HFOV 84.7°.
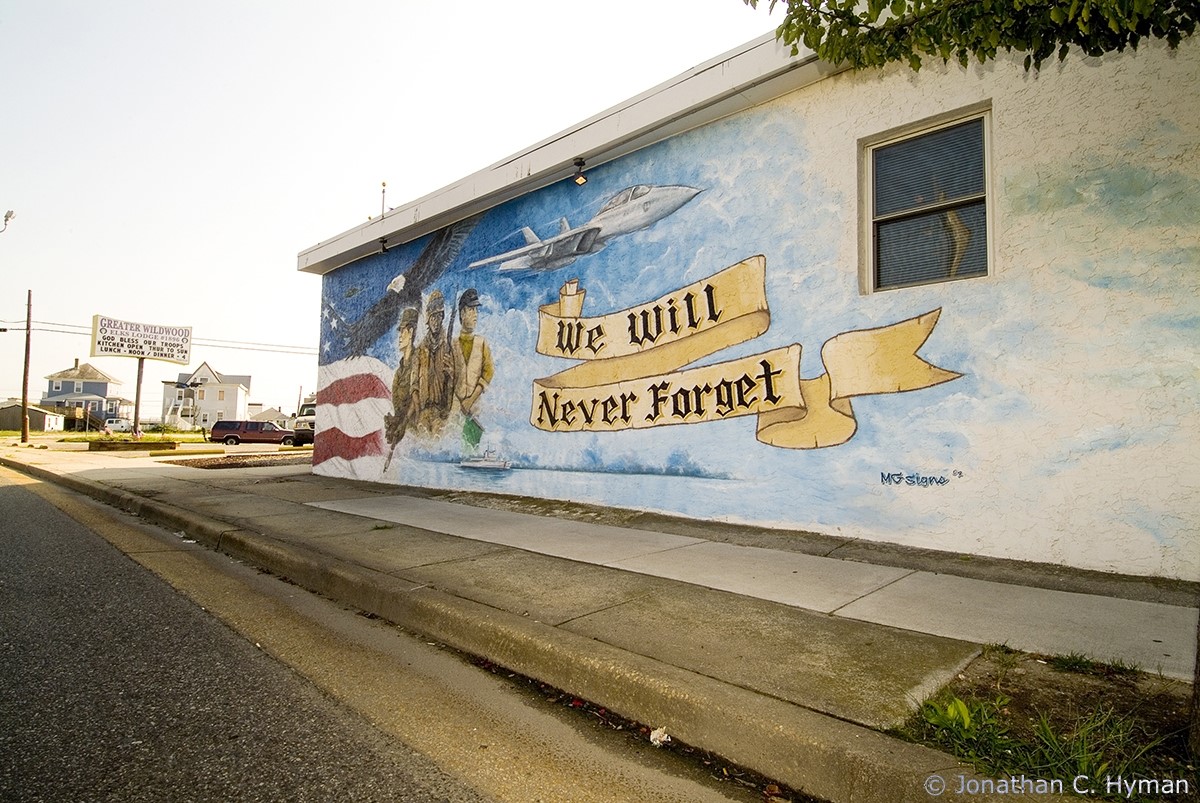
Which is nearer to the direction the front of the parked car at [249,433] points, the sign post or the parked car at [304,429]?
the parked car

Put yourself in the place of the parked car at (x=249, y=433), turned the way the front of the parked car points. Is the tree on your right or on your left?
on your right

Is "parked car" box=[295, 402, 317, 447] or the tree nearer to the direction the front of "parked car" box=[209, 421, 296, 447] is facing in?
the parked car

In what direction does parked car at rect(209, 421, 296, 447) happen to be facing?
to the viewer's right

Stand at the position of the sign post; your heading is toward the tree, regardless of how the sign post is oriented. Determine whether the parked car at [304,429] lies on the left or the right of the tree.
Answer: left

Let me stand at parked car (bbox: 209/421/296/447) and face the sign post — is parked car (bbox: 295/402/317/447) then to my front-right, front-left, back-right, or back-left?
back-left

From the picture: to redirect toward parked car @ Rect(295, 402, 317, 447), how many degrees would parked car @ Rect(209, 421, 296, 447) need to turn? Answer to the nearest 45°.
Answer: approximately 45° to its right

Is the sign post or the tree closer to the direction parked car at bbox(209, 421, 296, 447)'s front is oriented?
the tree

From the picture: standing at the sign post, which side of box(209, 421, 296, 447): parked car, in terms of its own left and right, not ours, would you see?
back
